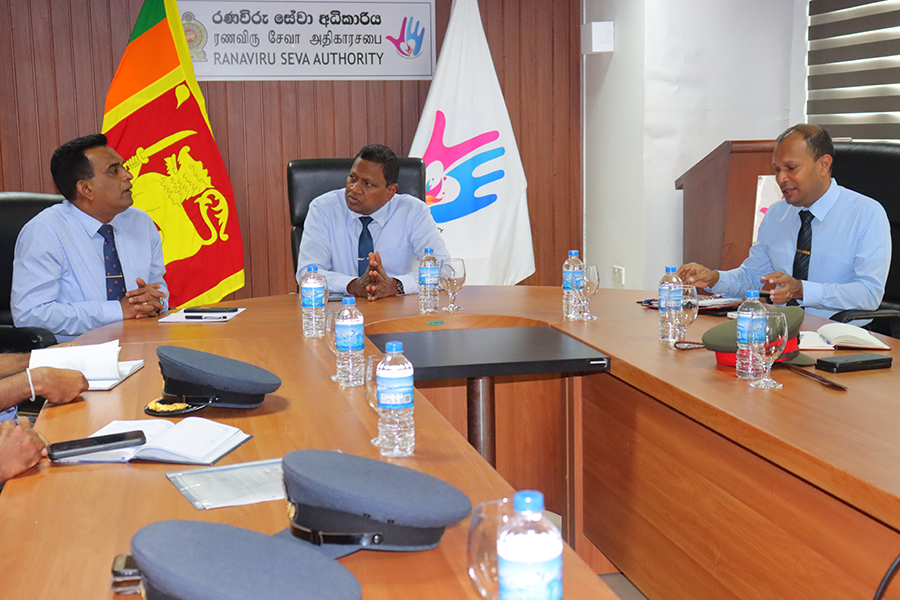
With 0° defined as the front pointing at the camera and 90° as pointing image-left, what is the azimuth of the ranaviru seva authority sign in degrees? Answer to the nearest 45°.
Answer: approximately 0°

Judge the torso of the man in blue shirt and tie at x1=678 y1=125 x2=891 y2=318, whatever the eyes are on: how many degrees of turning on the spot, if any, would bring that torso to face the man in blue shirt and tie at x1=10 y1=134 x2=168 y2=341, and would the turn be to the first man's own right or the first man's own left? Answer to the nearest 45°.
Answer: approximately 45° to the first man's own right

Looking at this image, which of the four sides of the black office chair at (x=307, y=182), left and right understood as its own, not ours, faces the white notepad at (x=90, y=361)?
front

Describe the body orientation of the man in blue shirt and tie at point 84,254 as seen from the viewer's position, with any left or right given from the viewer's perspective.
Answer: facing the viewer and to the right of the viewer

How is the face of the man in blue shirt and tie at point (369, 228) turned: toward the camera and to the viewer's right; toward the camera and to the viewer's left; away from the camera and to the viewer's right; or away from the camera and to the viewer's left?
toward the camera and to the viewer's left

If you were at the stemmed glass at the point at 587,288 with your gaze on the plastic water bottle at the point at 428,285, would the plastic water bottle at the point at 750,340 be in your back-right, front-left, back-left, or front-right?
back-left

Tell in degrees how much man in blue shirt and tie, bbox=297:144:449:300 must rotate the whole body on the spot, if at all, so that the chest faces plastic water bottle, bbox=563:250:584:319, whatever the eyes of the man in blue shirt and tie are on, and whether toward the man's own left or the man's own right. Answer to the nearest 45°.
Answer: approximately 45° to the man's own left

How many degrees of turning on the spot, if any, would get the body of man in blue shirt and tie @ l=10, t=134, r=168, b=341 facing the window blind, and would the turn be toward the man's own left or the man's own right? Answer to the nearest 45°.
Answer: approximately 45° to the man's own left

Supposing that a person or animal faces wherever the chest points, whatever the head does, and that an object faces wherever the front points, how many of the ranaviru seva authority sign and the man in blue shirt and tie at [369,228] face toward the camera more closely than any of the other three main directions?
2

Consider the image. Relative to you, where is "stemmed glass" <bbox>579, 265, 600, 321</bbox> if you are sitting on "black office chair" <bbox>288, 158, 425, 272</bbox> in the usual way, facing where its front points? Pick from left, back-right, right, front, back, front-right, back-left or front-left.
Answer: front-left

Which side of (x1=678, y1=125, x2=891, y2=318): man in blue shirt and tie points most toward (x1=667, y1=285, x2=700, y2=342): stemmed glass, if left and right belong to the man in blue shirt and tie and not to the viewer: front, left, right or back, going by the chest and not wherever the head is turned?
front

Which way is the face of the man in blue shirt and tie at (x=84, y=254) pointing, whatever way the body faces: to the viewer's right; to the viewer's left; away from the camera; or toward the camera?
to the viewer's right

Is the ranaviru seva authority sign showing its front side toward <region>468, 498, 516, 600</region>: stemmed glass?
yes

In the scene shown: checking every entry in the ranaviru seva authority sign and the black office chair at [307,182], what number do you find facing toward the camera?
2

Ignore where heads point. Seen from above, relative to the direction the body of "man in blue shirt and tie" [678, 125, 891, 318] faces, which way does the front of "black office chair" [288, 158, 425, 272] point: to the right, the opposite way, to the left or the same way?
to the left
